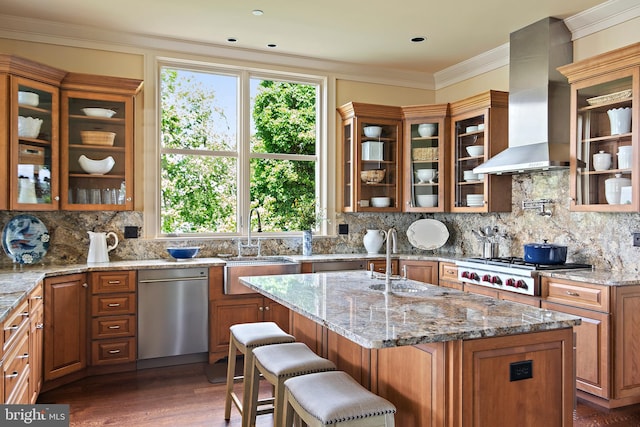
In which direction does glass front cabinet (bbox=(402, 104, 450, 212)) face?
toward the camera

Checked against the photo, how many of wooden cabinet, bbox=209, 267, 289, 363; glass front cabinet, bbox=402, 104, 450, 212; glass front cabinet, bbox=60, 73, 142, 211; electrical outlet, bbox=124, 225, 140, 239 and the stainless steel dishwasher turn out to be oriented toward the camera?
5

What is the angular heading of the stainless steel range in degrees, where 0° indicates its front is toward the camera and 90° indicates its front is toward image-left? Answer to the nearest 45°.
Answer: approximately 45°

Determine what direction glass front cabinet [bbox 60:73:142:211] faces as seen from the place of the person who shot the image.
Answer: facing the viewer

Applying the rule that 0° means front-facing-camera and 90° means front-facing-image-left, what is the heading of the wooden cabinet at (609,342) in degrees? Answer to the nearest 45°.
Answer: approximately 45°

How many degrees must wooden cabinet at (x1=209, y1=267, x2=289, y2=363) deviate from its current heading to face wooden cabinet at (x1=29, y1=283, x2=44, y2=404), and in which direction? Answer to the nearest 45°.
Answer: approximately 45° to its right

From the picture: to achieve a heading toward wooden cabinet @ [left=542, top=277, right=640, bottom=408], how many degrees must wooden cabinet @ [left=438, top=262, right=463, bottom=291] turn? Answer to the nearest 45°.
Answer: approximately 90° to its left

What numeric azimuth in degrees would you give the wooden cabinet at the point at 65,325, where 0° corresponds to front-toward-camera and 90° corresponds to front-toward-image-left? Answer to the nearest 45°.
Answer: approximately 315°

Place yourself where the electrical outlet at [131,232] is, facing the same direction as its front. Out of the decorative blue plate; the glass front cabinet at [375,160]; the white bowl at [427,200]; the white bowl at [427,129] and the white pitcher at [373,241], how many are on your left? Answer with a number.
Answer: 4

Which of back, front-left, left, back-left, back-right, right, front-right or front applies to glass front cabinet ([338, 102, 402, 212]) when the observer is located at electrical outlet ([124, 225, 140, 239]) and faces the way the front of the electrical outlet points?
left

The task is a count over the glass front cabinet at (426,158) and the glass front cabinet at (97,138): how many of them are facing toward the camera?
2

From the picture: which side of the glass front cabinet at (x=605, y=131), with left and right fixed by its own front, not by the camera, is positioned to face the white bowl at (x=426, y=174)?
right

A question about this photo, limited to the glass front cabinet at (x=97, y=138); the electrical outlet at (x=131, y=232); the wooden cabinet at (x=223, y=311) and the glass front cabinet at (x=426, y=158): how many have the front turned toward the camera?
4

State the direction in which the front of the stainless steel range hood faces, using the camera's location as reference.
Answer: facing the viewer and to the left of the viewer

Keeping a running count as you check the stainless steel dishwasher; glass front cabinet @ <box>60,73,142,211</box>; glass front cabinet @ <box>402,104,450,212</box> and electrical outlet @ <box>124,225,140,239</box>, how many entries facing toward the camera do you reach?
4
